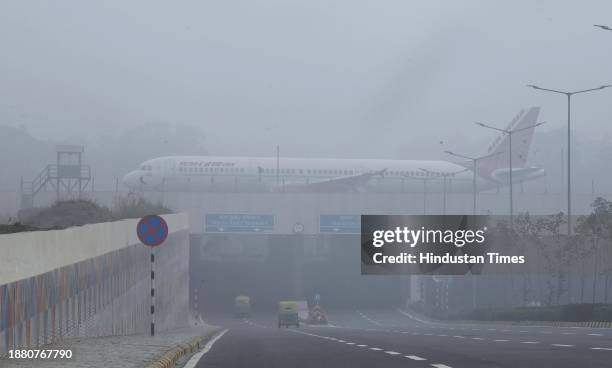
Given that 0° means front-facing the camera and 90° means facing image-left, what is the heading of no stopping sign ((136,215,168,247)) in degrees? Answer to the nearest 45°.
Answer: approximately 0°
